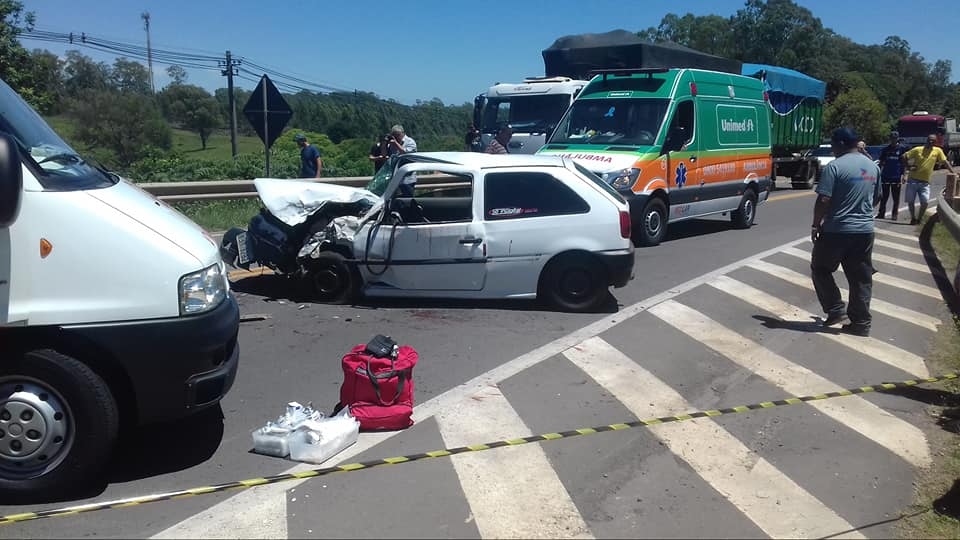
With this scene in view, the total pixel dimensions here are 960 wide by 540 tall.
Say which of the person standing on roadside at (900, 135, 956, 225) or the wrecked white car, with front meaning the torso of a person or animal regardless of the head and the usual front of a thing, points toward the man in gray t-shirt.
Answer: the person standing on roadside

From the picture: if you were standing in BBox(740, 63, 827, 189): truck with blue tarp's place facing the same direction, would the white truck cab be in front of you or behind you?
in front

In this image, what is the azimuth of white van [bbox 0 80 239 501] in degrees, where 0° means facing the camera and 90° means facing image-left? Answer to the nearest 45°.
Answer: approximately 270°

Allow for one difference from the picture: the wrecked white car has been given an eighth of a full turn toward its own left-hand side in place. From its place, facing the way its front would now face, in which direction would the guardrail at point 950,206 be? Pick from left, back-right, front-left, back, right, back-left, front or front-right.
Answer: back

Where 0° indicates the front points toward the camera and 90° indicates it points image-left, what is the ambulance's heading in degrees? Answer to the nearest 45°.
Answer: approximately 45°

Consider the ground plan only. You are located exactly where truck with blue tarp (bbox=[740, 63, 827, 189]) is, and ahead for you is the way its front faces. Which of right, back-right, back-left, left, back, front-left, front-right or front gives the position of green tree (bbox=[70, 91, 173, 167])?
front-right

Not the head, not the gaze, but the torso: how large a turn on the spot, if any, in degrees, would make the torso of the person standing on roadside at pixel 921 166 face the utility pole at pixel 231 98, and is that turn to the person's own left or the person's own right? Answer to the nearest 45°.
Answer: approximately 90° to the person's own right

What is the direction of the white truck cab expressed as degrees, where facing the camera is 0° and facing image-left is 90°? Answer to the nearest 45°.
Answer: approximately 45°

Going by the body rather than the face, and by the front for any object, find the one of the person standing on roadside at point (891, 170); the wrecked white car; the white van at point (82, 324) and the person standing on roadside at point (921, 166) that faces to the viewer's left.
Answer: the wrecked white car

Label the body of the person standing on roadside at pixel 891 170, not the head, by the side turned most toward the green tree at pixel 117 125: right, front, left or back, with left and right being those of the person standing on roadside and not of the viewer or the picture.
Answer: right

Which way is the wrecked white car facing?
to the viewer's left

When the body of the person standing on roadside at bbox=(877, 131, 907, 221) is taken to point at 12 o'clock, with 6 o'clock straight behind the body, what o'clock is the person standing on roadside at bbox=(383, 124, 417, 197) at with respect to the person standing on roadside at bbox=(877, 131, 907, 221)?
the person standing on roadside at bbox=(383, 124, 417, 197) is roughly at 2 o'clock from the person standing on roadside at bbox=(877, 131, 907, 221).
